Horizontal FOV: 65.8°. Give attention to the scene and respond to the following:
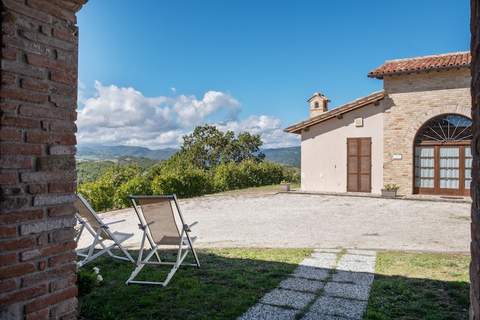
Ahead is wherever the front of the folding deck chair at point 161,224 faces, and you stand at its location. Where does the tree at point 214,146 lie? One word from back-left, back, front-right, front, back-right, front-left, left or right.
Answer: front-left

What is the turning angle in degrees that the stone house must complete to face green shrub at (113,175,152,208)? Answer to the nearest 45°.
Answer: approximately 45° to its right

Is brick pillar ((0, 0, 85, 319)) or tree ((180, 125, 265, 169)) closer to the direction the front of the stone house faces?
the brick pillar

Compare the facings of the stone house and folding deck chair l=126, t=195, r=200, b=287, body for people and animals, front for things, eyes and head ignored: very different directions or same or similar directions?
very different directions

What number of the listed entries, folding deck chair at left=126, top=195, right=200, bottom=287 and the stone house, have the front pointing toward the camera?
1

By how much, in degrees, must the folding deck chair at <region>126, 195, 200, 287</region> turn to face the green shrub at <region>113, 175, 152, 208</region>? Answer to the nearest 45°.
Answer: approximately 45° to its left
